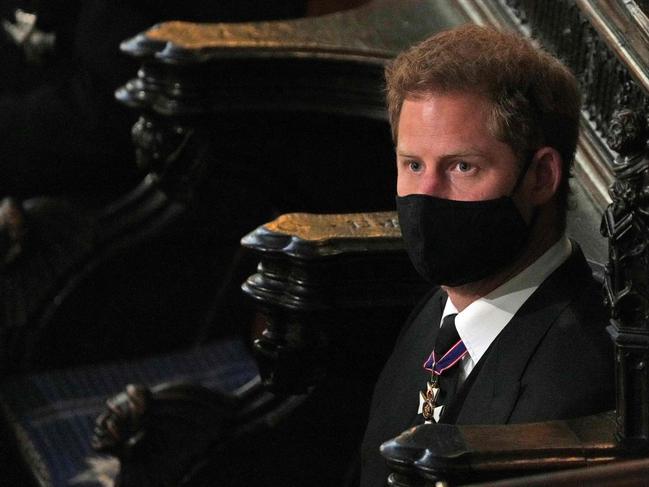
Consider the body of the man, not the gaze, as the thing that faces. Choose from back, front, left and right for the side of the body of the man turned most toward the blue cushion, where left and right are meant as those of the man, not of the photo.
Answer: right

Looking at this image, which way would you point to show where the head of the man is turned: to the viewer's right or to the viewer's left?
to the viewer's left

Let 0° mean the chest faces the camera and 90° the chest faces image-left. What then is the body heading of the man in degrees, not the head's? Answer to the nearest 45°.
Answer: approximately 45°
